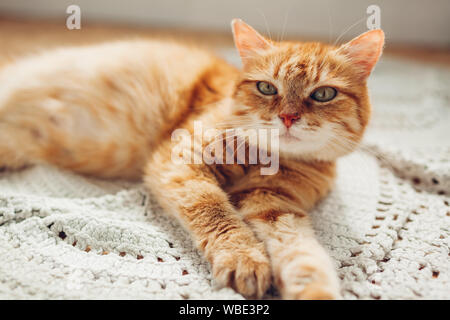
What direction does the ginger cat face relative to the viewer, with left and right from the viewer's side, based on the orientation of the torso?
facing the viewer and to the right of the viewer
